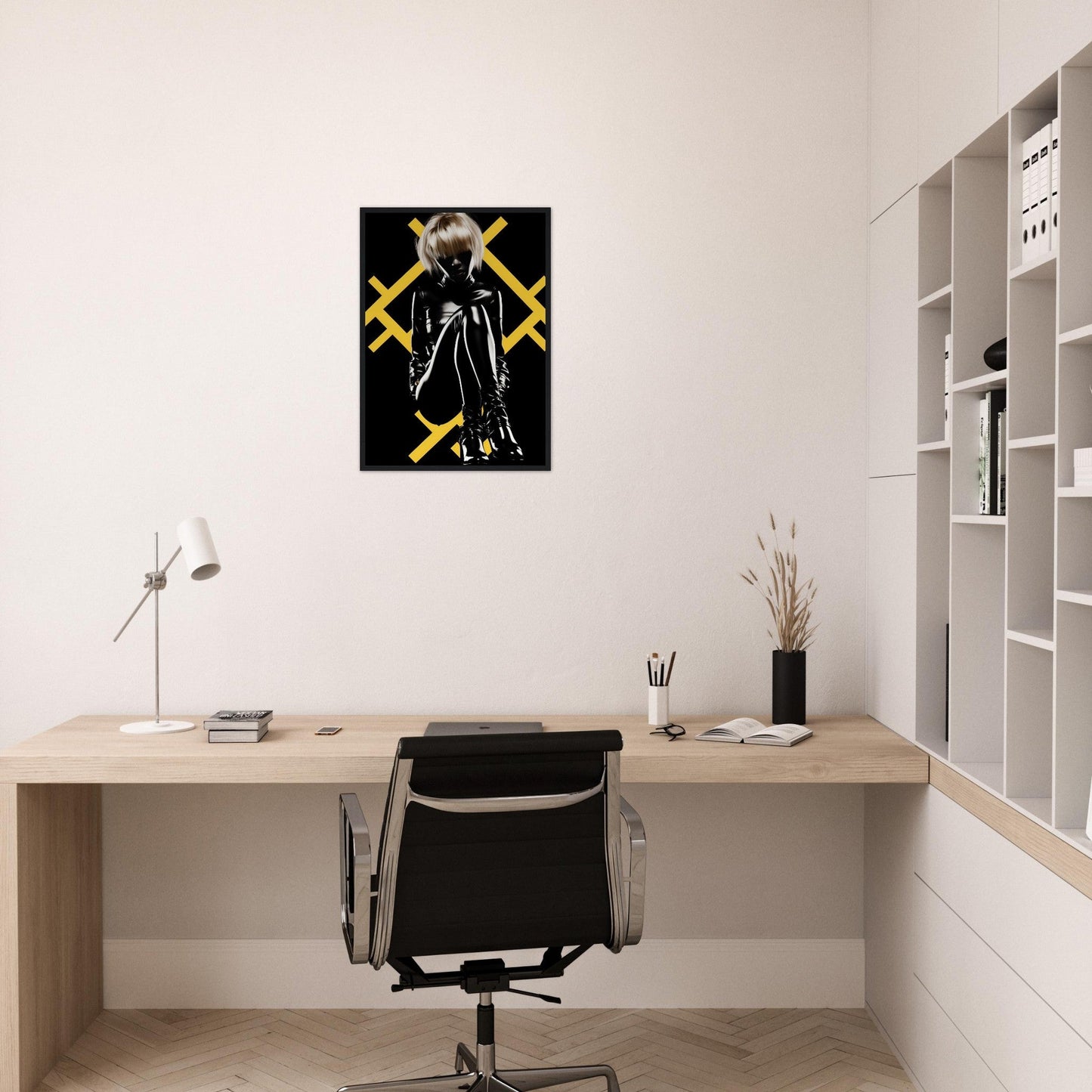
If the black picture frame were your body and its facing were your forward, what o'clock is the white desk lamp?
The white desk lamp is roughly at 2 o'clock from the black picture frame.

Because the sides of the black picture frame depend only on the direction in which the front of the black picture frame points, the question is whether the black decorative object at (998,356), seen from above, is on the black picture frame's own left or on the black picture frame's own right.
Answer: on the black picture frame's own left

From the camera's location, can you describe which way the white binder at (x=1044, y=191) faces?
facing the viewer and to the left of the viewer

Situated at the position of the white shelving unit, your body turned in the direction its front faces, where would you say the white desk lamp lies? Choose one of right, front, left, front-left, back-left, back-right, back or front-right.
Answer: front-right

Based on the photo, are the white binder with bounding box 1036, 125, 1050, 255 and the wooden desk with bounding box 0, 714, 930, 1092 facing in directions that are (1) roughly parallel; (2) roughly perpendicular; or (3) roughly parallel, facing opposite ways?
roughly perpendicular

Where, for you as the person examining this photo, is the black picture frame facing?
facing the viewer

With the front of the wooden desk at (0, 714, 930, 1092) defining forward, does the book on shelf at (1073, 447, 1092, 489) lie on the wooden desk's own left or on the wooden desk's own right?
on the wooden desk's own left

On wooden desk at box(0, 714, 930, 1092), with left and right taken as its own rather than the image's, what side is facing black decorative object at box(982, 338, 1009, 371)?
left

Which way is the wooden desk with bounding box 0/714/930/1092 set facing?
toward the camera

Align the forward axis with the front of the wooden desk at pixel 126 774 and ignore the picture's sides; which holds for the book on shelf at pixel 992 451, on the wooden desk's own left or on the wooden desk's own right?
on the wooden desk's own left

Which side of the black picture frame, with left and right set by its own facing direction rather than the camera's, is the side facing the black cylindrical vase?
left

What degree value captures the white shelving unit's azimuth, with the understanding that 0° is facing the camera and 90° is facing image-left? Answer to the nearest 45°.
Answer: approximately 45°

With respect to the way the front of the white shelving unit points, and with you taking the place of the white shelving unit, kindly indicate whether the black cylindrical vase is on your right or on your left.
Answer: on your right

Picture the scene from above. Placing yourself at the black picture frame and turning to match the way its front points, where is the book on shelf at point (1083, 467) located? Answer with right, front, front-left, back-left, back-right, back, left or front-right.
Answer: front-left

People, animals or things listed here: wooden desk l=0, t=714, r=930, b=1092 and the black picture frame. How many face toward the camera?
2

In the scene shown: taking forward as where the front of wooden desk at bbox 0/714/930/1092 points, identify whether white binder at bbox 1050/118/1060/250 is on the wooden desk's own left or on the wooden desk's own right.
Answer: on the wooden desk's own left
